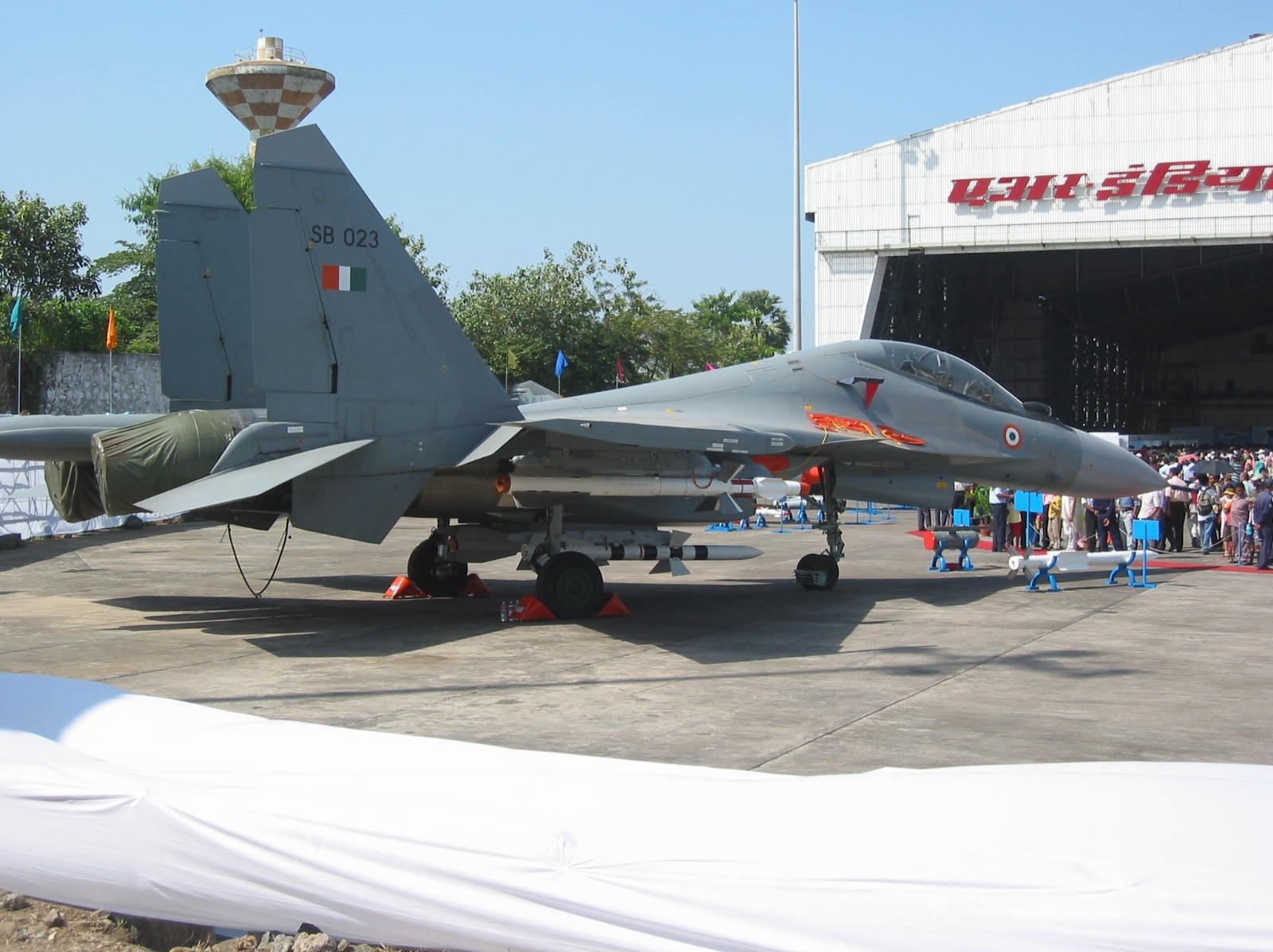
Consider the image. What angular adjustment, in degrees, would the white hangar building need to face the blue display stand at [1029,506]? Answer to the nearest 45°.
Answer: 0° — it already faces it

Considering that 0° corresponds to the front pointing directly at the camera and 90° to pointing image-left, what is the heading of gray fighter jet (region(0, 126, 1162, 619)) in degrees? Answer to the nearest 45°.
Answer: approximately 225°

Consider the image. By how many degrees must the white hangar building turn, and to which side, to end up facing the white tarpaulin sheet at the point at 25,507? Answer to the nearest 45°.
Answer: approximately 45° to its right

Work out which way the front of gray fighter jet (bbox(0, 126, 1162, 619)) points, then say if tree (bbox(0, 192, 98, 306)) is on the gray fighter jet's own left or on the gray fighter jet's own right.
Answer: on the gray fighter jet's own left

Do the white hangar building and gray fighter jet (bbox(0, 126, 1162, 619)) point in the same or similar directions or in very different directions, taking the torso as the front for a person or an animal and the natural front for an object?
very different directions

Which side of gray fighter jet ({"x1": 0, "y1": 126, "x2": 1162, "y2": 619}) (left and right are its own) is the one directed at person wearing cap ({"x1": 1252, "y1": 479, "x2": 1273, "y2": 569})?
front

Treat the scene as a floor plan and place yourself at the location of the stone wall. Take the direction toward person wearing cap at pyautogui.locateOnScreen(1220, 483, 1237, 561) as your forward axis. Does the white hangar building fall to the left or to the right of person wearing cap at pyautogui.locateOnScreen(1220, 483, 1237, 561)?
left

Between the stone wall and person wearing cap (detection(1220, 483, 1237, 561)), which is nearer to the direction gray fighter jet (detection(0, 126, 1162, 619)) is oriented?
the person wearing cap

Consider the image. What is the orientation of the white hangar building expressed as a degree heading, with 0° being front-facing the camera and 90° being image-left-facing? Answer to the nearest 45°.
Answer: approximately 0°

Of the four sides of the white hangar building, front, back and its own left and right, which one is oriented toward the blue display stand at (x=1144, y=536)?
front

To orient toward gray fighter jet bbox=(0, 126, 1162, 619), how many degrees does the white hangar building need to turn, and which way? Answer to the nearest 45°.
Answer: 0° — it already faces it

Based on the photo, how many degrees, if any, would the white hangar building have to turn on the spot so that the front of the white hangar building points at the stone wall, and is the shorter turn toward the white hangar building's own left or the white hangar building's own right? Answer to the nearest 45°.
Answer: approximately 90° to the white hangar building's own right

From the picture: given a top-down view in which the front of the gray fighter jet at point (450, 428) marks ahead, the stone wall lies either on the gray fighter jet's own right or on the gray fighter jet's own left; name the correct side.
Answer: on the gray fighter jet's own left

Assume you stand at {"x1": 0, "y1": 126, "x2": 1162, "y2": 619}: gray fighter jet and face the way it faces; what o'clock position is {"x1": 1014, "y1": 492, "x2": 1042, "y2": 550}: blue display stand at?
The blue display stand is roughly at 12 o'clock from the gray fighter jet.
